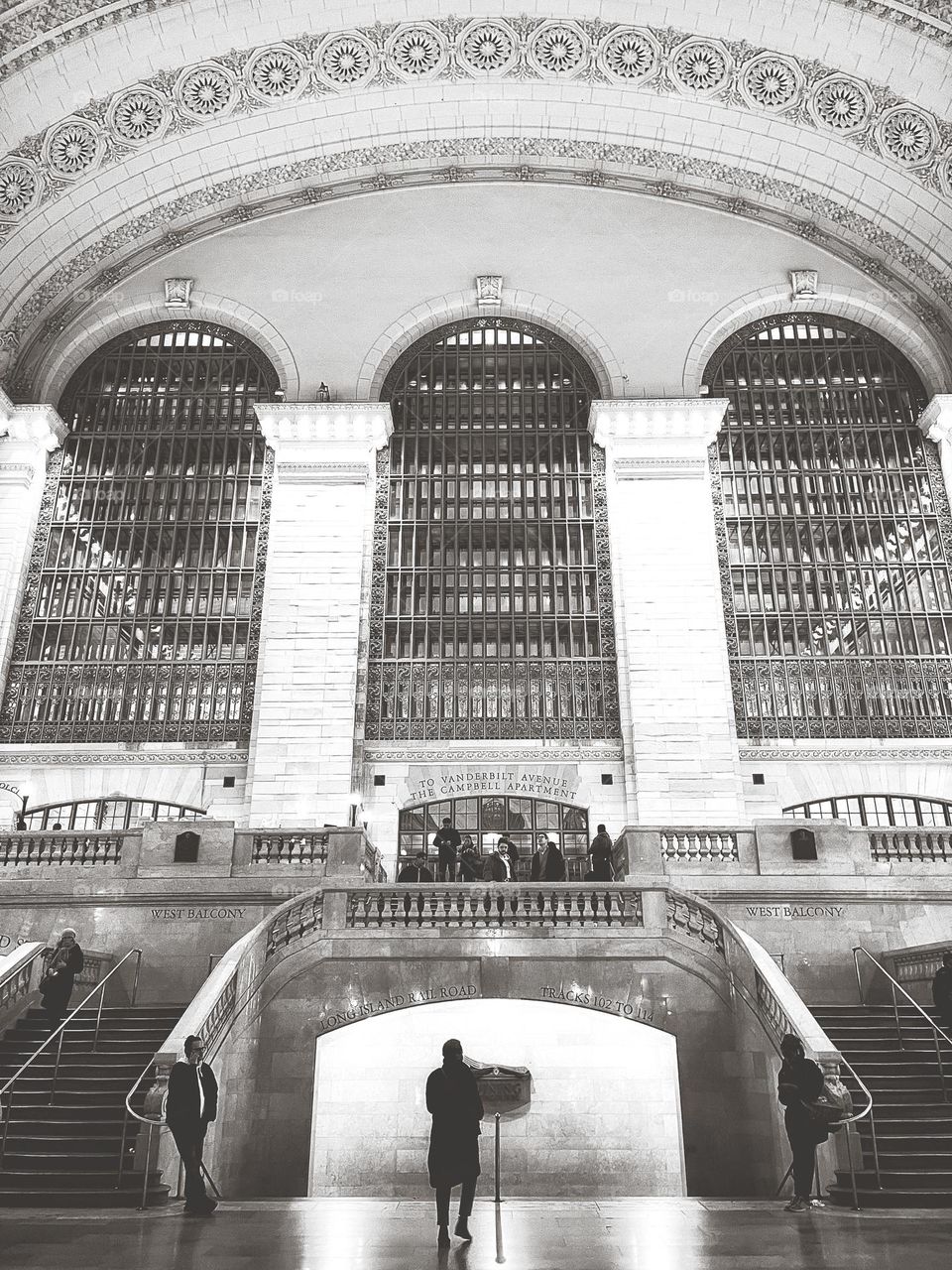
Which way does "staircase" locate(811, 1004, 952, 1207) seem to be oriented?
toward the camera

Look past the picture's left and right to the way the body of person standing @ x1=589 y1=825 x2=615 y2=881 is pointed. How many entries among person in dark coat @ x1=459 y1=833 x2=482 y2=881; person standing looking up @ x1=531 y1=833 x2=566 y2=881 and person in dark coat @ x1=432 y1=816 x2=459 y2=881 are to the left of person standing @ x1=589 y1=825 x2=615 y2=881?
3

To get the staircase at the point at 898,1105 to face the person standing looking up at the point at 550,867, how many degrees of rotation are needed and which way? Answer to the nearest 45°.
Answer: approximately 135° to its right

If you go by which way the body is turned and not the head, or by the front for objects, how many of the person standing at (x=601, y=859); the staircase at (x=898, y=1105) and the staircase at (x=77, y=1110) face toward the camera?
2

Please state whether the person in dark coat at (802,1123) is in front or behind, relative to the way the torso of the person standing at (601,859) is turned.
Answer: behind

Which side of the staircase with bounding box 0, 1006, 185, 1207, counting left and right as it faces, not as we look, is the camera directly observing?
front

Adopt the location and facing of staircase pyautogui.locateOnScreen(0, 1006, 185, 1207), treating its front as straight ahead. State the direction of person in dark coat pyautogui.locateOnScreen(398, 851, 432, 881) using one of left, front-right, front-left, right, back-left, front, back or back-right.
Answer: back-left

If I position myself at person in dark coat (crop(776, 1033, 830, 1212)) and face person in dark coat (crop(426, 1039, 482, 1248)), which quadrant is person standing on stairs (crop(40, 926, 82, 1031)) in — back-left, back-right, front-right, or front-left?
front-right

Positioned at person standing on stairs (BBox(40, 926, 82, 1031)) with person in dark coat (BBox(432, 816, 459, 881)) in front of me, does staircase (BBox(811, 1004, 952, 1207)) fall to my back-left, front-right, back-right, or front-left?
front-right

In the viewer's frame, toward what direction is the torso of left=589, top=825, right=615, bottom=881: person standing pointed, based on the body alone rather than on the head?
away from the camera

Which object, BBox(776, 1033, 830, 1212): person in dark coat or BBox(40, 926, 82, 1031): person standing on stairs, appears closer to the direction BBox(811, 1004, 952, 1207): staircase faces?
the person in dark coat

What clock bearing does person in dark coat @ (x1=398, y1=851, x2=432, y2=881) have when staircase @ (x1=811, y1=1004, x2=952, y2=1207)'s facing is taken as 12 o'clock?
The person in dark coat is roughly at 4 o'clock from the staircase.

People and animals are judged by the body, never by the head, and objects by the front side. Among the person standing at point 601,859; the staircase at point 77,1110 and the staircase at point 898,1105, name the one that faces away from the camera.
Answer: the person standing

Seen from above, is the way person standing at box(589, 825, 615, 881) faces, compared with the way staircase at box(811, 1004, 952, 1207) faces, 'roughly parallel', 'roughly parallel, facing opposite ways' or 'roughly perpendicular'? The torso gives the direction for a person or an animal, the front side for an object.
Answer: roughly parallel, facing opposite ways
